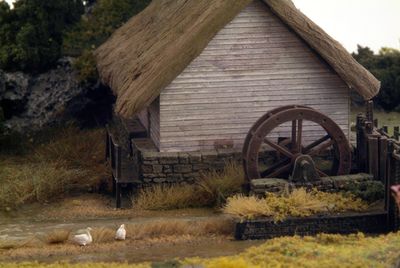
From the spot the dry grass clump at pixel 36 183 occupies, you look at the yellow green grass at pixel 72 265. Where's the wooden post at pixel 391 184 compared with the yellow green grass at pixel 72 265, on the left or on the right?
left

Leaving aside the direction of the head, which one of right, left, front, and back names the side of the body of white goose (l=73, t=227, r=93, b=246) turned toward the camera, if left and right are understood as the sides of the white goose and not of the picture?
right
